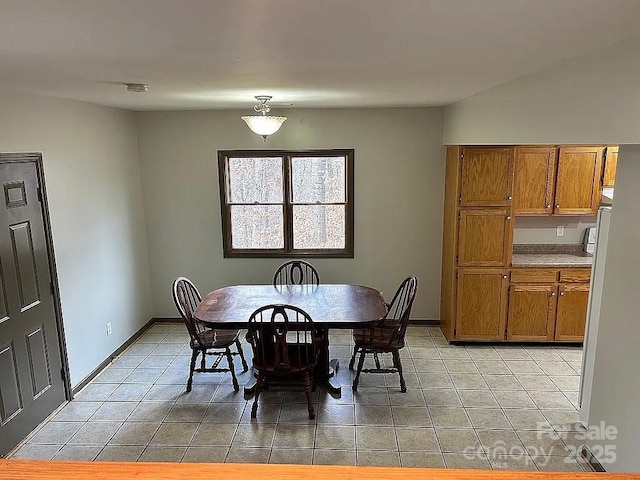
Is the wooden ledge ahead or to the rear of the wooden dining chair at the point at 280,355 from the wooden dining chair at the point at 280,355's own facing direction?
to the rear

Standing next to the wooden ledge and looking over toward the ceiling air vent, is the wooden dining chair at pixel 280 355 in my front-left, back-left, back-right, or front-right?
front-right

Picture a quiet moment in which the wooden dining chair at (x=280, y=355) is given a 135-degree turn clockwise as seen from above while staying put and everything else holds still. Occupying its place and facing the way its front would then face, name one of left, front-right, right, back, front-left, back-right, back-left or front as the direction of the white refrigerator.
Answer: front-left

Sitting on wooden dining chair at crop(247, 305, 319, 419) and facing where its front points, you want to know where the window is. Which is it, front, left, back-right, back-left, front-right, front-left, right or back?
front

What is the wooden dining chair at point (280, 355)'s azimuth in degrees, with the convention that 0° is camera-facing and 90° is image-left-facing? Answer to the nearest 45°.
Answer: approximately 180°
